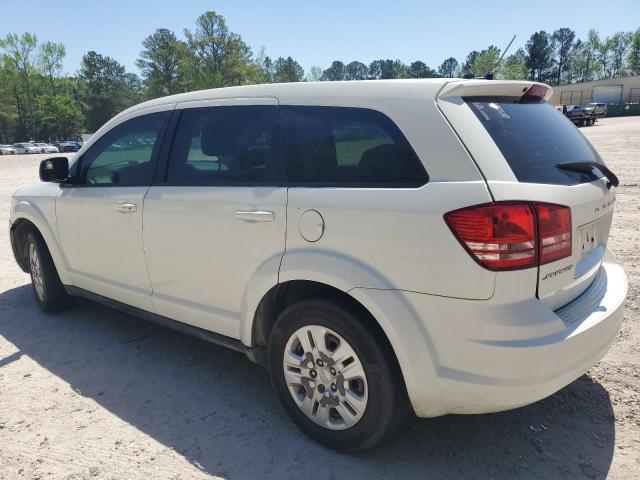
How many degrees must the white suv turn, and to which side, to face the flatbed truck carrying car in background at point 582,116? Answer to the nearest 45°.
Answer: approximately 90° to its right

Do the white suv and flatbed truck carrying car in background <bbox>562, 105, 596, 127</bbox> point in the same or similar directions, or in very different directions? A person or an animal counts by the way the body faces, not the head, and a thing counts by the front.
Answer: same or similar directions

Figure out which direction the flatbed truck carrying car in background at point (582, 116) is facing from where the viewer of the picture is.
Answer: facing to the left of the viewer

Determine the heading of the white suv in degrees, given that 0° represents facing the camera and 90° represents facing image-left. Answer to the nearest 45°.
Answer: approximately 135°
